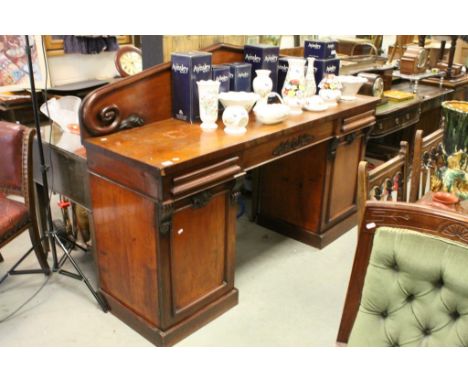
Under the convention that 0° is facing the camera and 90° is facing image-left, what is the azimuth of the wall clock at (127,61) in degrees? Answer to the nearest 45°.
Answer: approximately 315°

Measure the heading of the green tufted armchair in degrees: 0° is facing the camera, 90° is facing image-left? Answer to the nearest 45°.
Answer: approximately 45°

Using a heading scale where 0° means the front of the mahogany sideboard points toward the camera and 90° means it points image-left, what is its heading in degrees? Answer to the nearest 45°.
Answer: approximately 315°

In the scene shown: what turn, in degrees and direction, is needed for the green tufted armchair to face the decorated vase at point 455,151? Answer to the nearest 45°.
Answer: approximately 135° to its right

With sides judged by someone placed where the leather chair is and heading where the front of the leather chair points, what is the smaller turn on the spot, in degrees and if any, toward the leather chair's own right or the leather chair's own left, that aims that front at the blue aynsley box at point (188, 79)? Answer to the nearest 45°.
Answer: approximately 90° to the leather chair's own left

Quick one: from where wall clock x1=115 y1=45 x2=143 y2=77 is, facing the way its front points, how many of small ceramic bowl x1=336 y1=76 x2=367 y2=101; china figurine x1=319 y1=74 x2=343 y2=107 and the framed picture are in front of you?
2
